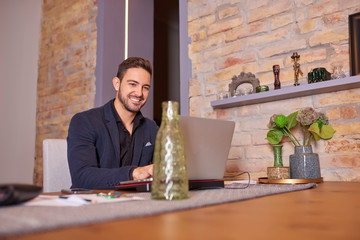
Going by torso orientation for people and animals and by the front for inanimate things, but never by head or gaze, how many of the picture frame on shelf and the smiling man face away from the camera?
0

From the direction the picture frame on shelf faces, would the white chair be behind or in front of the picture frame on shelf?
in front

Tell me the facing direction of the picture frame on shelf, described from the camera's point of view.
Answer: facing the viewer and to the left of the viewer

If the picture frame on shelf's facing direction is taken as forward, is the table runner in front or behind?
in front

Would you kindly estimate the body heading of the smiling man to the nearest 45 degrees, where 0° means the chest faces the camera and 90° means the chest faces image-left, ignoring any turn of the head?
approximately 315°

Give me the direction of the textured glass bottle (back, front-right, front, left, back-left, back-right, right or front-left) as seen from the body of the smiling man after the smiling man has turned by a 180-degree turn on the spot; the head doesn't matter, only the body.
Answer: back-left

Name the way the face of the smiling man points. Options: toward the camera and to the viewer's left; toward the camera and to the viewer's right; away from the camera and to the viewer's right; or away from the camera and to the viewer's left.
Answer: toward the camera and to the viewer's right
